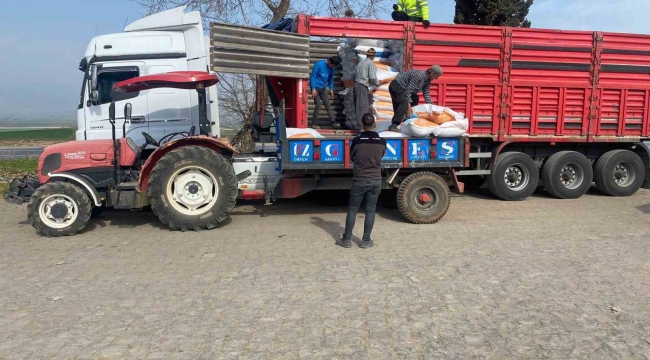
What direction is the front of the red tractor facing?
to the viewer's left

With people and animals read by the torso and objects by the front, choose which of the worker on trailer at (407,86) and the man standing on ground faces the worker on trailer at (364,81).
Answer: the man standing on ground

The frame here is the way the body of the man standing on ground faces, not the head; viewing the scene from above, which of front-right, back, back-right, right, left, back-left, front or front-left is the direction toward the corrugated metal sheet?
front-left

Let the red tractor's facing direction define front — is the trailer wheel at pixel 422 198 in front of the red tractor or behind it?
behind

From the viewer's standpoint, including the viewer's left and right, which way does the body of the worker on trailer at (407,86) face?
facing to the right of the viewer

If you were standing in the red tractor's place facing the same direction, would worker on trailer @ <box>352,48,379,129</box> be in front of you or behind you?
behind

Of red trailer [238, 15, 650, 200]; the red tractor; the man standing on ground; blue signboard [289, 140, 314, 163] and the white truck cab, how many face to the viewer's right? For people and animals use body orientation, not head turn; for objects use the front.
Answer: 0

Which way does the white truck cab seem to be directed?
to the viewer's left

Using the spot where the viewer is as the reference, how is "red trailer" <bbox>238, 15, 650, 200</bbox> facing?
facing to the left of the viewer

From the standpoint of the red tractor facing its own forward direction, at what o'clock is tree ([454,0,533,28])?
The tree is roughly at 5 o'clock from the red tractor.

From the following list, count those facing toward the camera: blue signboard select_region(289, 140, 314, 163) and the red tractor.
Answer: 1

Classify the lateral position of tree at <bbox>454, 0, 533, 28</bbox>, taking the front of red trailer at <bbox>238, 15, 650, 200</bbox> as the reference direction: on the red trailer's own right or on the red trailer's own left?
on the red trailer's own right

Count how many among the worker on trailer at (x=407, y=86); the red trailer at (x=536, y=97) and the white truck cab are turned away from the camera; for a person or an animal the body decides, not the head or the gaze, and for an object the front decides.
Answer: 0

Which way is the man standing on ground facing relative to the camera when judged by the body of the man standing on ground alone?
away from the camera

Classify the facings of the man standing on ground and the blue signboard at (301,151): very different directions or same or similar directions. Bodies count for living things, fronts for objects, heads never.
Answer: very different directions

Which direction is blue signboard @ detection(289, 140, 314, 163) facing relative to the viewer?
toward the camera
